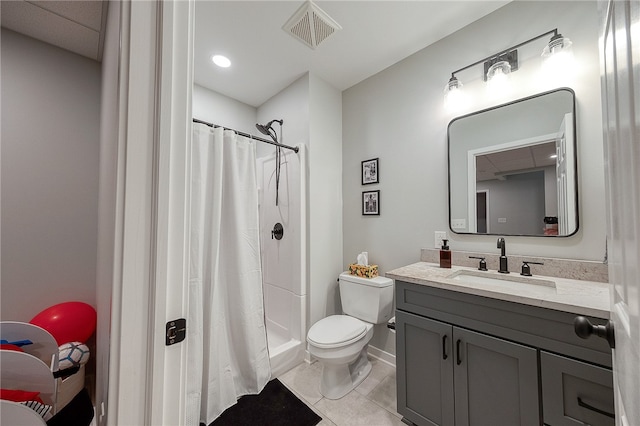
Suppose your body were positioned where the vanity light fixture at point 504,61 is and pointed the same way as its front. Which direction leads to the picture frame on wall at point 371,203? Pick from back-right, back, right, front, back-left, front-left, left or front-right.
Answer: front-right

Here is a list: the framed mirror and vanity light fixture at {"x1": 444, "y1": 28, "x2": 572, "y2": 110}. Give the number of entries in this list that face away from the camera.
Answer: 0

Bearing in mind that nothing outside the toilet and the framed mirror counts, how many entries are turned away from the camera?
0

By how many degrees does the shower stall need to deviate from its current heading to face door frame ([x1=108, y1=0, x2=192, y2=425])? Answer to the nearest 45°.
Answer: approximately 45° to its right

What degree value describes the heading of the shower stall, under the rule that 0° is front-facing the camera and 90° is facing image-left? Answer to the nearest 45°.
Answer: approximately 315°

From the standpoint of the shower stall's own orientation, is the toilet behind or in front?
in front

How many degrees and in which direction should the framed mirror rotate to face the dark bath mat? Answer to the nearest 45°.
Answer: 0° — it already faces it

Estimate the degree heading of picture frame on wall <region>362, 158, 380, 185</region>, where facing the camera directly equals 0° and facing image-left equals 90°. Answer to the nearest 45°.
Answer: approximately 45°

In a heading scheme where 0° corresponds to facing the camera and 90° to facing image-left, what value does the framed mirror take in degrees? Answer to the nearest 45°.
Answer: approximately 45°
